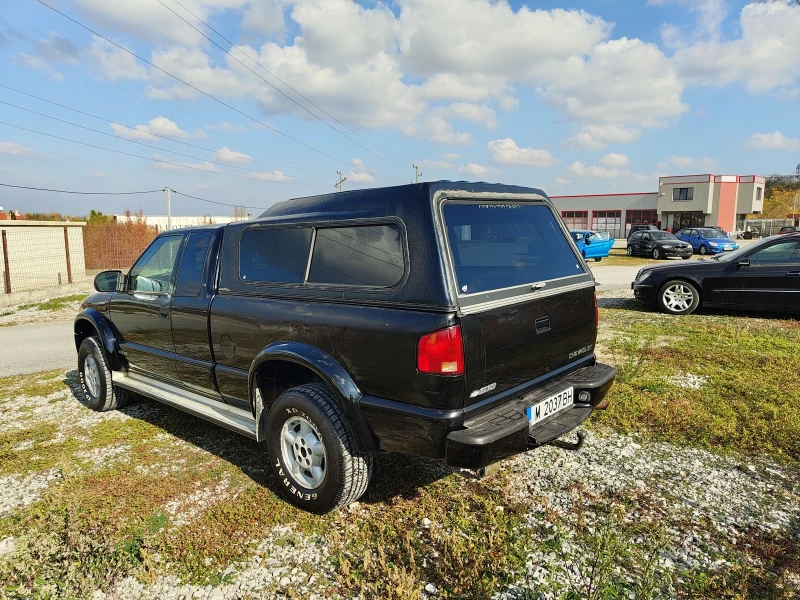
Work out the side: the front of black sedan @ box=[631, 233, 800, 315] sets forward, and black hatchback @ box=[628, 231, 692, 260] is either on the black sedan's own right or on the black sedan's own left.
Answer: on the black sedan's own right

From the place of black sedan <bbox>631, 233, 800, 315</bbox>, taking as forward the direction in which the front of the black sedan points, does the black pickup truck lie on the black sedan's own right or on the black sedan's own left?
on the black sedan's own left

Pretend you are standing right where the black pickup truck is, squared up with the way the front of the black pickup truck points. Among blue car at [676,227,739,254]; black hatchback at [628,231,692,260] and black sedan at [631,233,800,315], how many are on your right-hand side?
3

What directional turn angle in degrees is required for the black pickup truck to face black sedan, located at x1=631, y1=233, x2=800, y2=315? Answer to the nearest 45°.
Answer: approximately 90° to its right

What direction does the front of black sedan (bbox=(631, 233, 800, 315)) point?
to the viewer's left

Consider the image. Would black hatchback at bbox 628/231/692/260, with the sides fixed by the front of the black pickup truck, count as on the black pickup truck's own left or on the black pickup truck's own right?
on the black pickup truck's own right

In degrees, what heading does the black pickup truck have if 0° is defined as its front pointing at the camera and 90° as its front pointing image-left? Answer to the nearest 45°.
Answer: approximately 135°

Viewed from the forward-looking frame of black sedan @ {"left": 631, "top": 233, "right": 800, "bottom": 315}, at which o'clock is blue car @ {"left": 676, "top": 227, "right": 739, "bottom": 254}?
The blue car is roughly at 3 o'clock from the black sedan.

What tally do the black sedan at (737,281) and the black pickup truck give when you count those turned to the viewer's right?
0

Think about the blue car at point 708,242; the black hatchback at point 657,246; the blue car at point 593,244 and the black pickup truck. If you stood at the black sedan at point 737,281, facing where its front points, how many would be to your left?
1

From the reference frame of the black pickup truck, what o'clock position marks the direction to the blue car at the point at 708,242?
The blue car is roughly at 3 o'clock from the black pickup truck.
